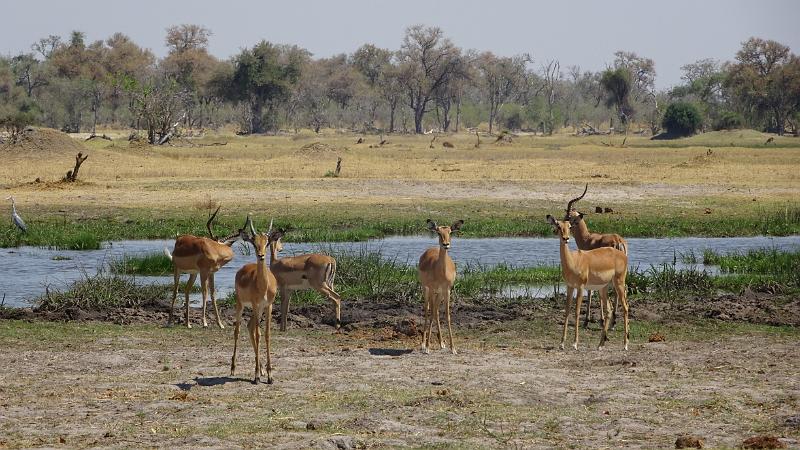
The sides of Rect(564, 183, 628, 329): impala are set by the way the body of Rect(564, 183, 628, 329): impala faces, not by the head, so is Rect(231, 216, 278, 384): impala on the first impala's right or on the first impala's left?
on the first impala's left

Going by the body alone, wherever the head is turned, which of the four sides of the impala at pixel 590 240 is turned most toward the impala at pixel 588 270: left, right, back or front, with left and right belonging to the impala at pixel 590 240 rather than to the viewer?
left

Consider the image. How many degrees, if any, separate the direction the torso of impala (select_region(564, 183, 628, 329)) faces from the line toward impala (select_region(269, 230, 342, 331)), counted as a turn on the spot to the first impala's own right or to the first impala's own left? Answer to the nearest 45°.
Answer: approximately 45° to the first impala's own left

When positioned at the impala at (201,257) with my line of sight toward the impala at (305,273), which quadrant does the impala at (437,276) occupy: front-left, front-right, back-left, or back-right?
front-right

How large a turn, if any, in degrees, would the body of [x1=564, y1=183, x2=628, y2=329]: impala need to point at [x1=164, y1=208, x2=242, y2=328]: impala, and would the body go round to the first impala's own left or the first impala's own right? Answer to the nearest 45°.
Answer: approximately 45° to the first impala's own left

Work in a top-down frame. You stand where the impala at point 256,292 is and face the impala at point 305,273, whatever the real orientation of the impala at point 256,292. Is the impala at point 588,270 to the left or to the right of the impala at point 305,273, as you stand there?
right

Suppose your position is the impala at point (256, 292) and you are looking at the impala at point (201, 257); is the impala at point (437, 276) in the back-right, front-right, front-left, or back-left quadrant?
front-right

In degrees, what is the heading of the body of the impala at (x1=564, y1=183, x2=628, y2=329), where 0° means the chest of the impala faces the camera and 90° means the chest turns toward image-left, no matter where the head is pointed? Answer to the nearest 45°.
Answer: approximately 90°

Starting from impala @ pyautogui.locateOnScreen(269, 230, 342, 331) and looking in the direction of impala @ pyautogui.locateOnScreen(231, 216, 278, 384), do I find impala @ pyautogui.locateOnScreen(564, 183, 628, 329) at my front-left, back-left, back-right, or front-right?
back-left

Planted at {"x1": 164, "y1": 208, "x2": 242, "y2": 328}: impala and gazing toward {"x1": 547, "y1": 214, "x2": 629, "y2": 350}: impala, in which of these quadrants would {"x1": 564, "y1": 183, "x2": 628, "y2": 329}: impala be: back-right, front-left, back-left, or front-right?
front-left

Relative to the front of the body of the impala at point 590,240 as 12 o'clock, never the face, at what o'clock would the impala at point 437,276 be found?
the impala at point 437,276 is roughly at 10 o'clock from the impala at point 590,240.
